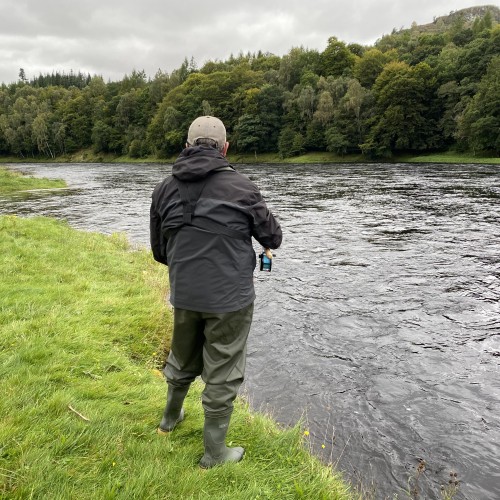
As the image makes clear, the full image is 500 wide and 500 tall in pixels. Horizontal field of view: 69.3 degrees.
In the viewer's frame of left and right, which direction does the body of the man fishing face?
facing away from the viewer and to the right of the viewer

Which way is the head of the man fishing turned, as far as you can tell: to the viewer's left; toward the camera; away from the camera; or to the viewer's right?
away from the camera
